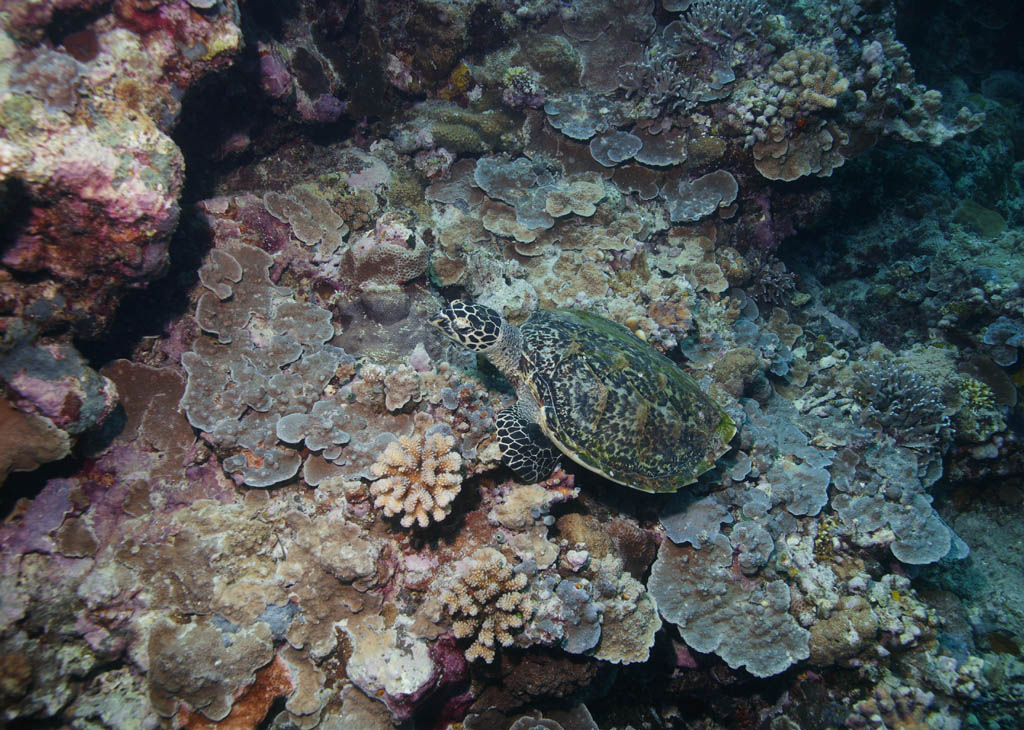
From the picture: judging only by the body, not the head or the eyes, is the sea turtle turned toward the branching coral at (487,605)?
no

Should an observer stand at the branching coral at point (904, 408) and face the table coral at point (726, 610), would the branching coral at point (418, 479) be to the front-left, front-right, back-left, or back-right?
front-right

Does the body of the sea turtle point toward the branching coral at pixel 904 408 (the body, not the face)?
no

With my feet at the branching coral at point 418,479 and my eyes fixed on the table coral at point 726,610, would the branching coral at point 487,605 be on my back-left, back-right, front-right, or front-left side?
front-right

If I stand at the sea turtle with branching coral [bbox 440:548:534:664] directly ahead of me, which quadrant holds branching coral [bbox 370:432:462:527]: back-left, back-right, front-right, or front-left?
front-right

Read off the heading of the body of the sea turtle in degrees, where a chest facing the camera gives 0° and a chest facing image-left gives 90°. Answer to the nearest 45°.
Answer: approximately 90°

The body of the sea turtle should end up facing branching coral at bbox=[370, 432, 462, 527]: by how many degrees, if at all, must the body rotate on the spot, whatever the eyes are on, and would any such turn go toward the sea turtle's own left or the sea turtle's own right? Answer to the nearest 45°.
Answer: approximately 45° to the sea turtle's own left

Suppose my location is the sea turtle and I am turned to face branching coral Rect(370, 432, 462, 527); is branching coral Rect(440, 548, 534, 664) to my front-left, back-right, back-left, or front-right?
front-left
